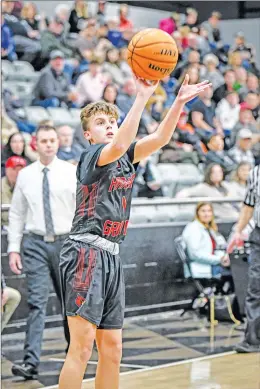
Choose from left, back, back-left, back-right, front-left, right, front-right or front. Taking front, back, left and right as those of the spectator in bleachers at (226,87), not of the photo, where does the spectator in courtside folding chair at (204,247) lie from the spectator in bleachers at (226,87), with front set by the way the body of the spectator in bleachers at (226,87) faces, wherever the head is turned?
front-right

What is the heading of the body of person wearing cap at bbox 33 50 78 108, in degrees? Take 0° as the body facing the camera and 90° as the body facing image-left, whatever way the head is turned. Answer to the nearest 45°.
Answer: approximately 315°

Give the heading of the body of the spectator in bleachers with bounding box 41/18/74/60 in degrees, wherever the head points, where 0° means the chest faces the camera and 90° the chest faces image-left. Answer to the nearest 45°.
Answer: approximately 315°

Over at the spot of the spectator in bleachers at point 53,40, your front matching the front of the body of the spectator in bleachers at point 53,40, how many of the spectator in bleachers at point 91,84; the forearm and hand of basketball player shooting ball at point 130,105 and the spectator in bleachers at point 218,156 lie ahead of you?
3
